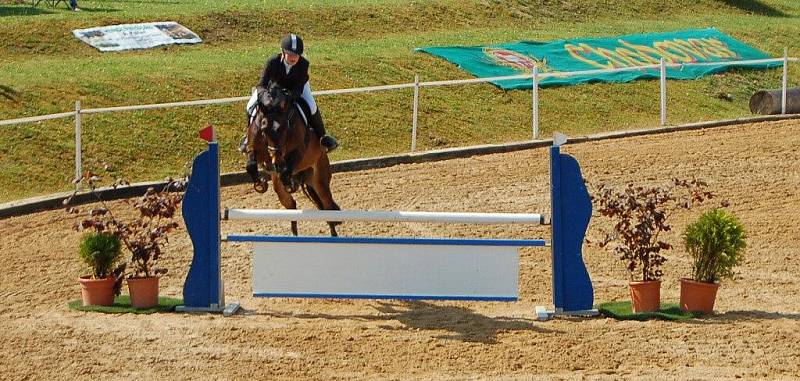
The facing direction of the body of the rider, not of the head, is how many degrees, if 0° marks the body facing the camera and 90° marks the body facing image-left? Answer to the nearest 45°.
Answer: approximately 0°

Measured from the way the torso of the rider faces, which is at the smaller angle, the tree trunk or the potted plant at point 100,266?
the potted plant

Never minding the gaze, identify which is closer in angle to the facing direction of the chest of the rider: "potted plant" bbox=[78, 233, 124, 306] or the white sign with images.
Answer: the potted plant

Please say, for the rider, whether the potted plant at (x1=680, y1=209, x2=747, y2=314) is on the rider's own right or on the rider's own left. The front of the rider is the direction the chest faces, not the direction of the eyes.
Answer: on the rider's own left

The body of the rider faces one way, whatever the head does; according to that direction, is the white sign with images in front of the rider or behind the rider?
behind

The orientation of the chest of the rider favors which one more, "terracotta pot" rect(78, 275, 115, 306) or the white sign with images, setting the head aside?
the terracotta pot

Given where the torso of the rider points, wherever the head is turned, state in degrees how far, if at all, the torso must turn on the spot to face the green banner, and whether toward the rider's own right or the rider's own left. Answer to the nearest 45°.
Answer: approximately 135° to the rider's own left

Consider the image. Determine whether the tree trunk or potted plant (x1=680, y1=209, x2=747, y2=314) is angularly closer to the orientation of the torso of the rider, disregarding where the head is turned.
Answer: the potted plant

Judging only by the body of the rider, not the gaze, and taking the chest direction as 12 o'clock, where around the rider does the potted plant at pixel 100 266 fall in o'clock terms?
The potted plant is roughly at 2 o'clock from the rider.

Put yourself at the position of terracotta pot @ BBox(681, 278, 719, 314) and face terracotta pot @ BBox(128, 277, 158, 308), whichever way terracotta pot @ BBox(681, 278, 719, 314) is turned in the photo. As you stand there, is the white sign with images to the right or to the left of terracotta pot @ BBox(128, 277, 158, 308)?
right
